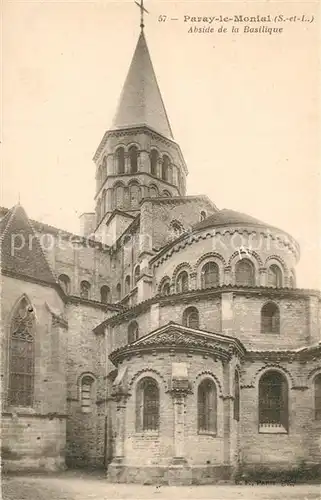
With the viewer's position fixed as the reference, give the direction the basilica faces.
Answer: facing away from the viewer and to the left of the viewer
